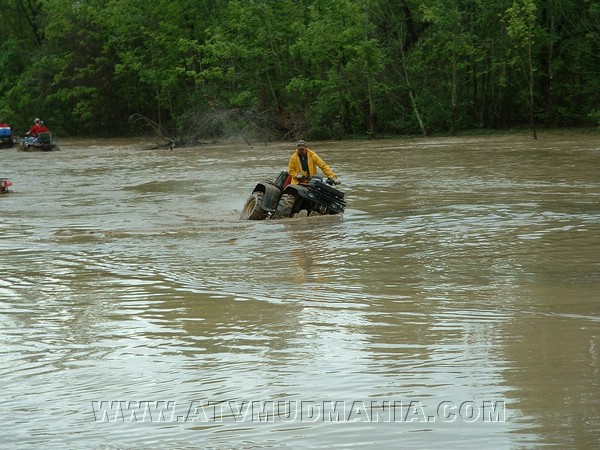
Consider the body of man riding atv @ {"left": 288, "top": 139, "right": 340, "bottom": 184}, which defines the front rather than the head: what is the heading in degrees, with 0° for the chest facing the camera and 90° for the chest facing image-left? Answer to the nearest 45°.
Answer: approximately 315°
